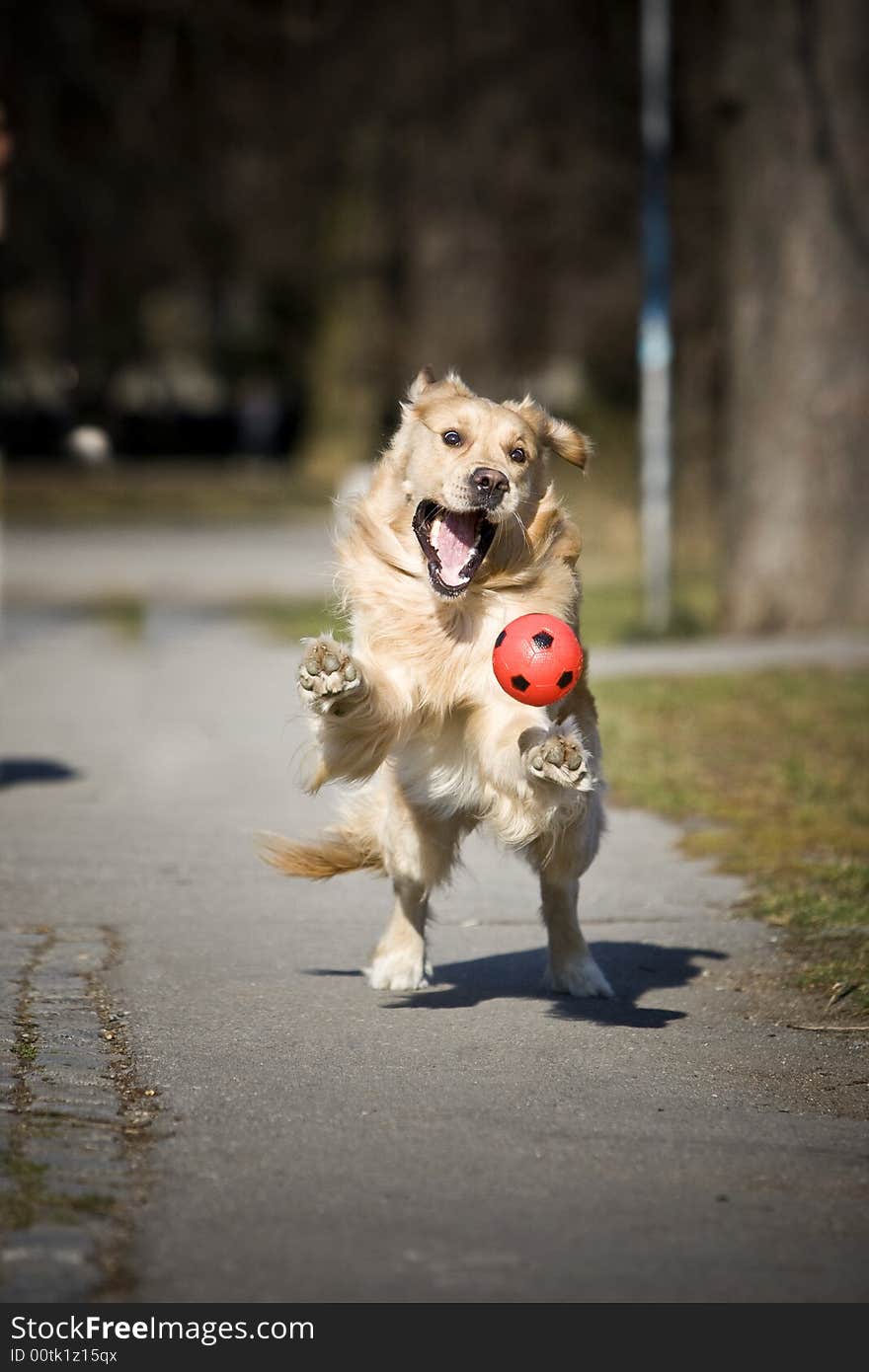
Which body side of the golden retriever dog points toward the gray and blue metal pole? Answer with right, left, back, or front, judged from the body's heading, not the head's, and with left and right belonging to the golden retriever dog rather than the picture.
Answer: back

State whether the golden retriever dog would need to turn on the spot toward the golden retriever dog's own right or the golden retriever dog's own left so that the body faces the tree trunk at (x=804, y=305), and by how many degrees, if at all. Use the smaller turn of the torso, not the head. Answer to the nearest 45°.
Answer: approximately 180°

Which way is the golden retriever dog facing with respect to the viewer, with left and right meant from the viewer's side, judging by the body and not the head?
facing the viewer
